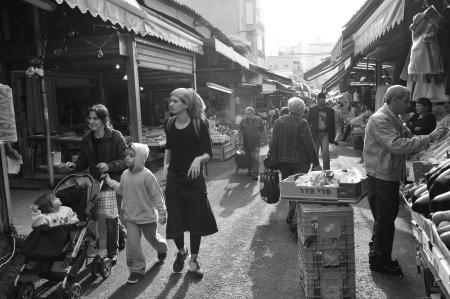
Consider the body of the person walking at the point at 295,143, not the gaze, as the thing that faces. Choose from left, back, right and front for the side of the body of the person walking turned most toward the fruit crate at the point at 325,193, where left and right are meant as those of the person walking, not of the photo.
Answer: back

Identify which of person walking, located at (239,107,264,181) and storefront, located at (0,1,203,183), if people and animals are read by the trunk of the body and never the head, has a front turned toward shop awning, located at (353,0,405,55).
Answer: the storefront

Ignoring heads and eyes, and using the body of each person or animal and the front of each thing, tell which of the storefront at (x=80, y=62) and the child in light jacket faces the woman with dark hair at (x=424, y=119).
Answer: the storefront

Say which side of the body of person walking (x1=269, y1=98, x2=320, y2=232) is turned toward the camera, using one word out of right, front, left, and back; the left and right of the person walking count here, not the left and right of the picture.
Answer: back

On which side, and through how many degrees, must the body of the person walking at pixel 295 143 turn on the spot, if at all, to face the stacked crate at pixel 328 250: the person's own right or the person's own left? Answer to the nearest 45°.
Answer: approximately 180°

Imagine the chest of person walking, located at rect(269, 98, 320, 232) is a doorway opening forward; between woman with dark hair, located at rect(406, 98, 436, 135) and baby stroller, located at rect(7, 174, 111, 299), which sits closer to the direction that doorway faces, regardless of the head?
the woman with dark hair
